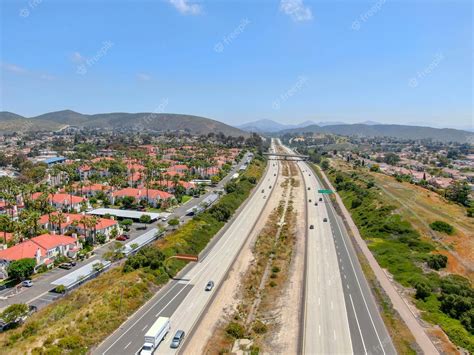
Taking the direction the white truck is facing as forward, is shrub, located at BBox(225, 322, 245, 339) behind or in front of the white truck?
behind

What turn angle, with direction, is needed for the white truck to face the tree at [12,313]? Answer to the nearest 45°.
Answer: approximately 90° to its right

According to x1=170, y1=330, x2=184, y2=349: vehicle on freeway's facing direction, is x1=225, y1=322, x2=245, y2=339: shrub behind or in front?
behind

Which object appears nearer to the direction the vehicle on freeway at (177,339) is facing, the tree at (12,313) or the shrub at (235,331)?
the tree

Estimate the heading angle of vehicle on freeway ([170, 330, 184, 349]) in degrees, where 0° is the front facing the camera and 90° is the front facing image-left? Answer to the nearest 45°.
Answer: approximately 45°

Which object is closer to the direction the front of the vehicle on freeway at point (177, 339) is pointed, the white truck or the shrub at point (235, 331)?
the white truck

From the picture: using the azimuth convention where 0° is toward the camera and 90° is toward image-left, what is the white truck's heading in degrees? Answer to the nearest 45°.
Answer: approximately 45°
